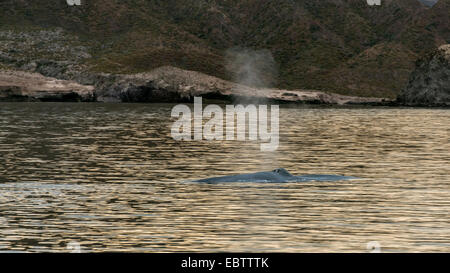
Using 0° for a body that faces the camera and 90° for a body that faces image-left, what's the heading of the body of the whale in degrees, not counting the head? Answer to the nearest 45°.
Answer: approximately 90°
